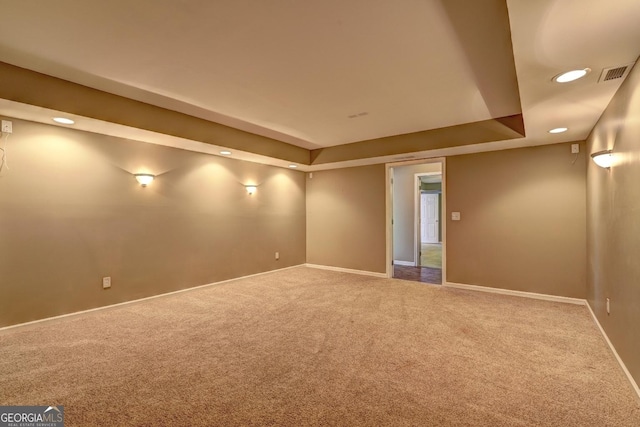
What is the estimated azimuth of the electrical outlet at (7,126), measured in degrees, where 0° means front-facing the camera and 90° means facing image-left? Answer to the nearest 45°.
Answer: approximately 0°

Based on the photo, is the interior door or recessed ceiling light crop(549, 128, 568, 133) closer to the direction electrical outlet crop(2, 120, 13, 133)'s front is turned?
the recessed ceiling light

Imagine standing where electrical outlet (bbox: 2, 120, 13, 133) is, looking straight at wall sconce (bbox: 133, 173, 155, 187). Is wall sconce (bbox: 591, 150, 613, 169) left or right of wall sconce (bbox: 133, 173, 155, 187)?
right

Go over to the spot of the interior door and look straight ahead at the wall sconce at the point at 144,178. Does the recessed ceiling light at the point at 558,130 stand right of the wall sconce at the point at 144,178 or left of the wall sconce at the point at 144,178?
left

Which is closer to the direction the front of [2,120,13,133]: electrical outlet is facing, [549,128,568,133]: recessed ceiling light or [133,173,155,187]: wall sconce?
the recessed ceiling light

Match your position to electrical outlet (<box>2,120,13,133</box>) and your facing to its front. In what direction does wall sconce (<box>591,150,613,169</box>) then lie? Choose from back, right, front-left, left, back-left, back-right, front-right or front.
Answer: front-left

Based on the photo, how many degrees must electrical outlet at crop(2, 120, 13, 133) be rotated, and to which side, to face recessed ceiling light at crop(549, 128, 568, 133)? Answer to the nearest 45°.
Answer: approximately 45° to its left

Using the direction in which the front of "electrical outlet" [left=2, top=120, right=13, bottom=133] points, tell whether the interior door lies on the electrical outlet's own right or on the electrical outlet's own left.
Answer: on the electrical outlet's own left

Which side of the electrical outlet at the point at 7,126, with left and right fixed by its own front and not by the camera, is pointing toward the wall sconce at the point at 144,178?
left
